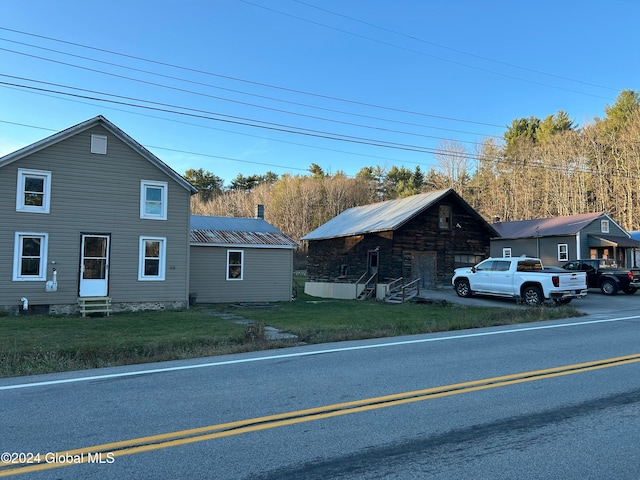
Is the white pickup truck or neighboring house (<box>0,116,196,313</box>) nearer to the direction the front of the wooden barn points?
the white pickup truck

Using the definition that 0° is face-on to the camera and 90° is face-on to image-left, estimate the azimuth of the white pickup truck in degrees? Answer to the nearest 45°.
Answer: approximately 135°

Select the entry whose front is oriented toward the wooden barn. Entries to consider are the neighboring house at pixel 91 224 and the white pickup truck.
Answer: the white pickup truck

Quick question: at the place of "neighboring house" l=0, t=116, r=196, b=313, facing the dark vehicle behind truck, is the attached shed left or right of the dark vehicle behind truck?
left

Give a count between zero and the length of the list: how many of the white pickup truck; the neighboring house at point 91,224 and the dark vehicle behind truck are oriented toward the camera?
1

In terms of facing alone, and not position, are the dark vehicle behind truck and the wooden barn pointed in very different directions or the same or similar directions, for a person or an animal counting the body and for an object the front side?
very different directions

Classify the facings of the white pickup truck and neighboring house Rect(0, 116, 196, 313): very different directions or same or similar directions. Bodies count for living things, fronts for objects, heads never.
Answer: very different directions

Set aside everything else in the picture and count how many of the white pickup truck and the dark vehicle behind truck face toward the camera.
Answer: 0

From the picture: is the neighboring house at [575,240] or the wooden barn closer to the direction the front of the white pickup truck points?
the wooden barn

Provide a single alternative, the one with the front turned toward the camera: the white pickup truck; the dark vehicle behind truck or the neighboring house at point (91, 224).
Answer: the neighboring house

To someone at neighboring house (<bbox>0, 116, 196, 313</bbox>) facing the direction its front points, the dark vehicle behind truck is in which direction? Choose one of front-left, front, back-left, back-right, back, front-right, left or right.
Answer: left

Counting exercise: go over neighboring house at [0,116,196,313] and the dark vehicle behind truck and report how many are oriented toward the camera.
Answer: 1

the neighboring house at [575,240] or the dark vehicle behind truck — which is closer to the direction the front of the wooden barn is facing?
the dark vehicle behind truck

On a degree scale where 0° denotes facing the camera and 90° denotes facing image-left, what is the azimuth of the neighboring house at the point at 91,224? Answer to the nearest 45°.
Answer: approximately 0°
